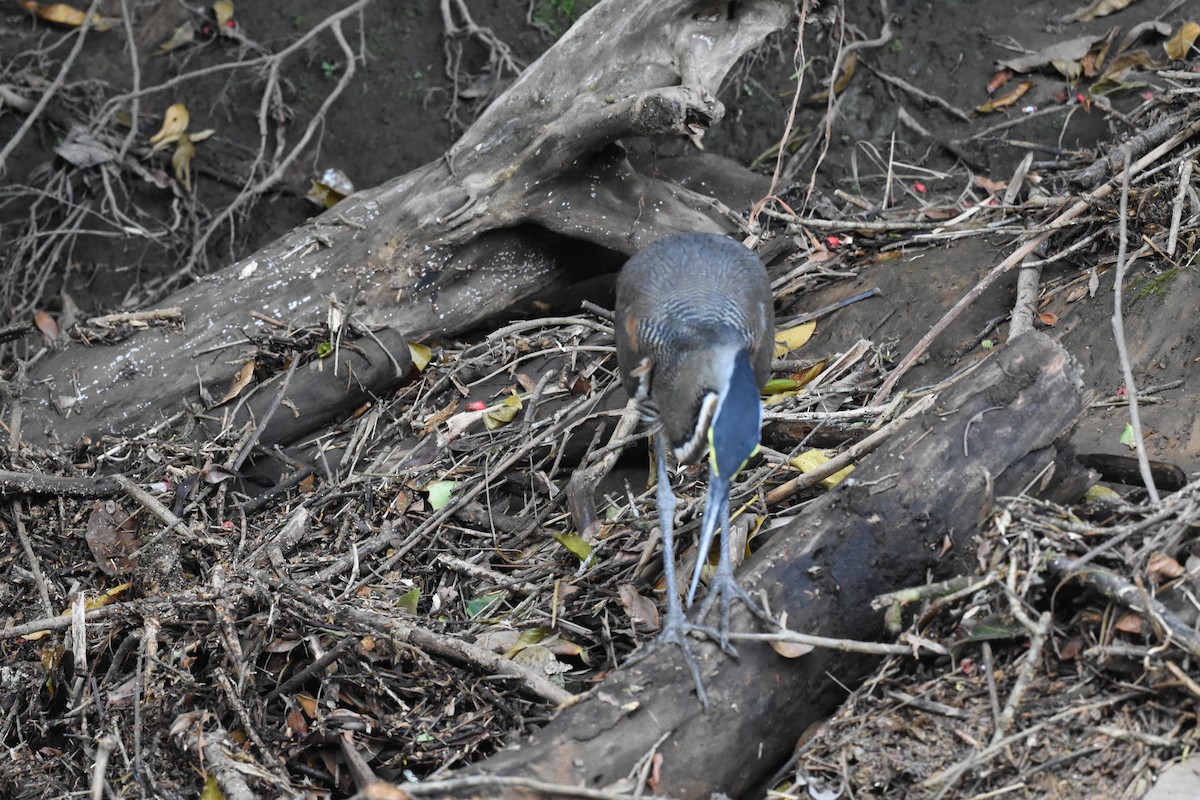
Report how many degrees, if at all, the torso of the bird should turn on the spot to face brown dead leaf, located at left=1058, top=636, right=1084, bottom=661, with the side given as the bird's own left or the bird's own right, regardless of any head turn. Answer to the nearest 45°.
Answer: approximately 45° to the bird's own left

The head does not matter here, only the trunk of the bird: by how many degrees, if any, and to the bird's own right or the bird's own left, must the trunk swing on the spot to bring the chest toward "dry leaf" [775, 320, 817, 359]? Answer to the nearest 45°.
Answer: approximately 180°

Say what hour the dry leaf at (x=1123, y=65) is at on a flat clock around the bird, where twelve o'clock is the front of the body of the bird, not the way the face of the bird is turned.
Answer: The dry leaf is roughly at 7 o'clock from the bird.

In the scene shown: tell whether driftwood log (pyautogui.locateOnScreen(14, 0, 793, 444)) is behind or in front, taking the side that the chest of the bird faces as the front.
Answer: behind

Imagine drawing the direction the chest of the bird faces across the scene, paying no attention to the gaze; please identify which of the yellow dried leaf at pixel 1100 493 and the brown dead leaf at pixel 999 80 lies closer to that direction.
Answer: the yellow dried leaf

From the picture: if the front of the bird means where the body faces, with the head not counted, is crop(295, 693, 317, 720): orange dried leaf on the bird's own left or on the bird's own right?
on the bird's own right

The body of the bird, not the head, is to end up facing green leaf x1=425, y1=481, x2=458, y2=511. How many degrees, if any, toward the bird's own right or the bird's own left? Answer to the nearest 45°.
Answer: approximately 135° to the bird's own right

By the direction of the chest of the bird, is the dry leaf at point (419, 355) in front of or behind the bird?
behind

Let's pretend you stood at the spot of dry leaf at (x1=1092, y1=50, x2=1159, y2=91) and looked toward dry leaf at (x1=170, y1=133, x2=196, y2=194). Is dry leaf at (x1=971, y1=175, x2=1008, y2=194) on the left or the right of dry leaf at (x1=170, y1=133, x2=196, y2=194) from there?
left
